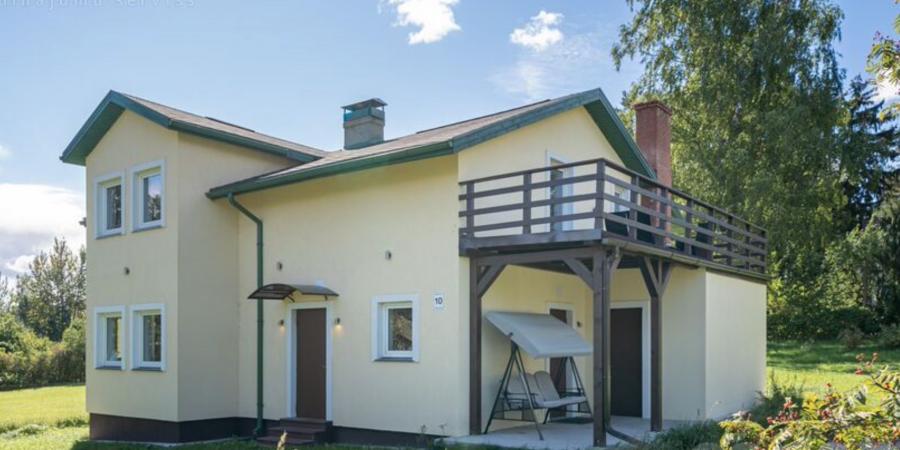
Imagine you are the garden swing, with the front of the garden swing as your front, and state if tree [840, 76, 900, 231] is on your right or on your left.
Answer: on your left

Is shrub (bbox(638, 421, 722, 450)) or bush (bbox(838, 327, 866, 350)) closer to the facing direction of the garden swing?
the shrub

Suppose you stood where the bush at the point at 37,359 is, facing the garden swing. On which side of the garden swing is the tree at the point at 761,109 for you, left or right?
left

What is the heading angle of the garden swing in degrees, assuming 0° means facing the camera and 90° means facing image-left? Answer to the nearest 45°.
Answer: approximately 315°

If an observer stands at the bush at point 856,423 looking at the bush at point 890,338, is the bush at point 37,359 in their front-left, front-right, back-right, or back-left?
front-left
